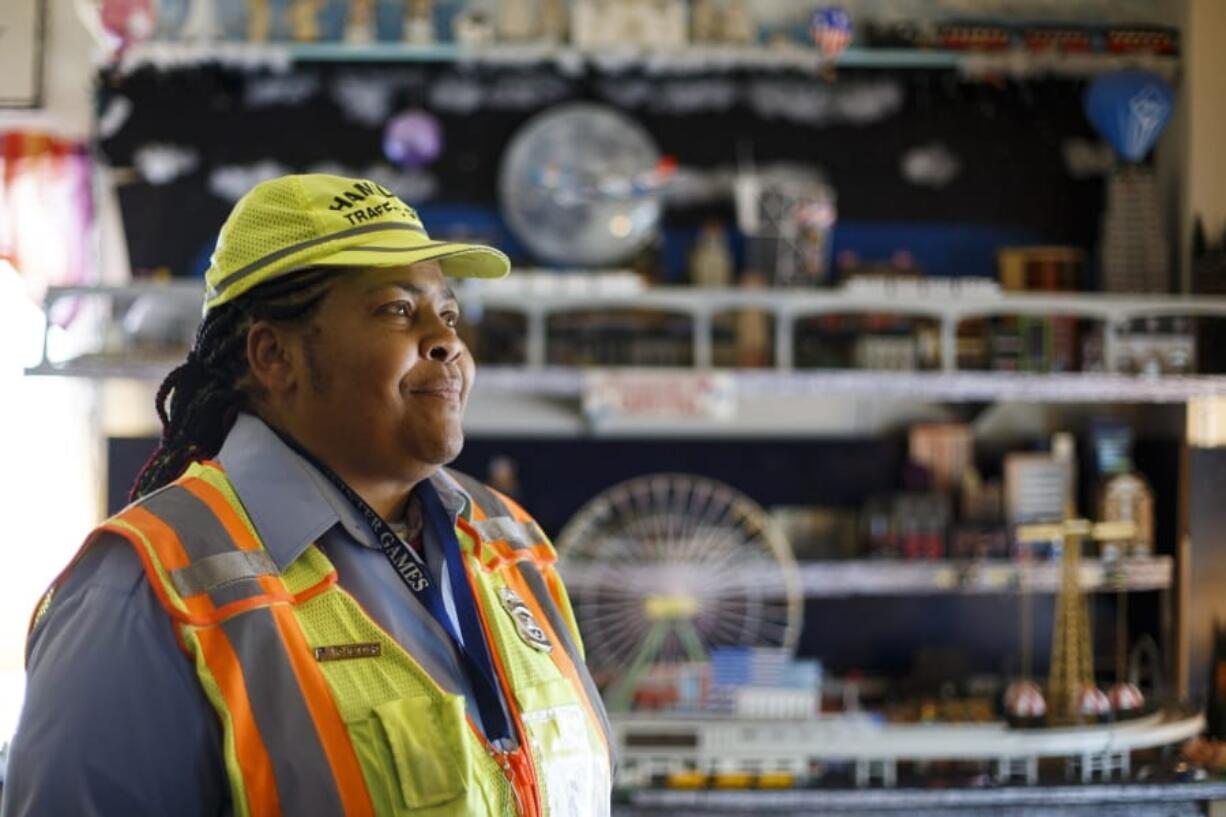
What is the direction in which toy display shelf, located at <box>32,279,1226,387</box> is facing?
toward the camera
